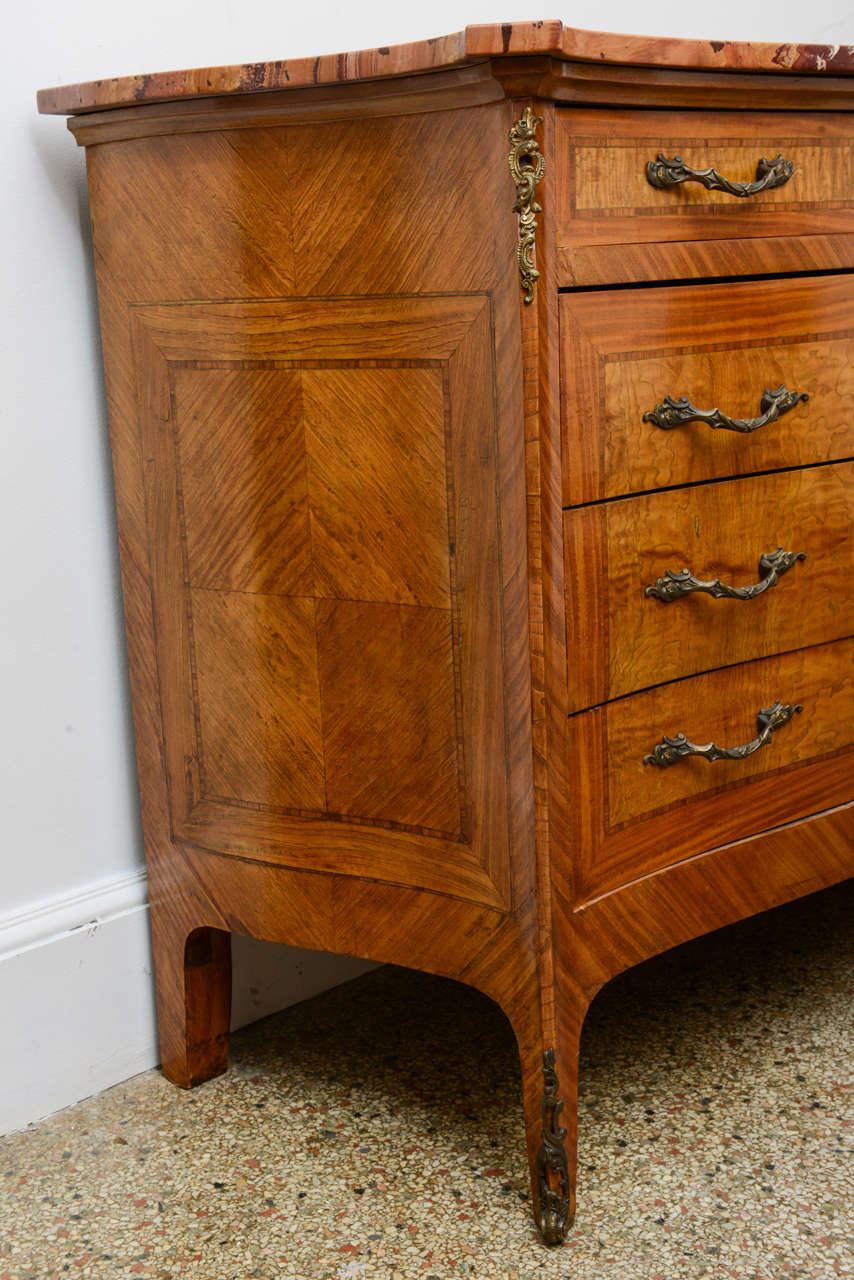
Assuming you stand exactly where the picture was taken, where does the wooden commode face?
facing the viewer and to the right of the viewer
